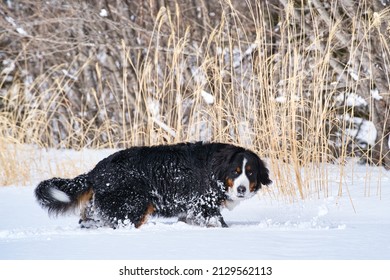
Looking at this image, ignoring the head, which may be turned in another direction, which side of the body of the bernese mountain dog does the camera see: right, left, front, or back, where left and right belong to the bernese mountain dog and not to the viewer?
right
